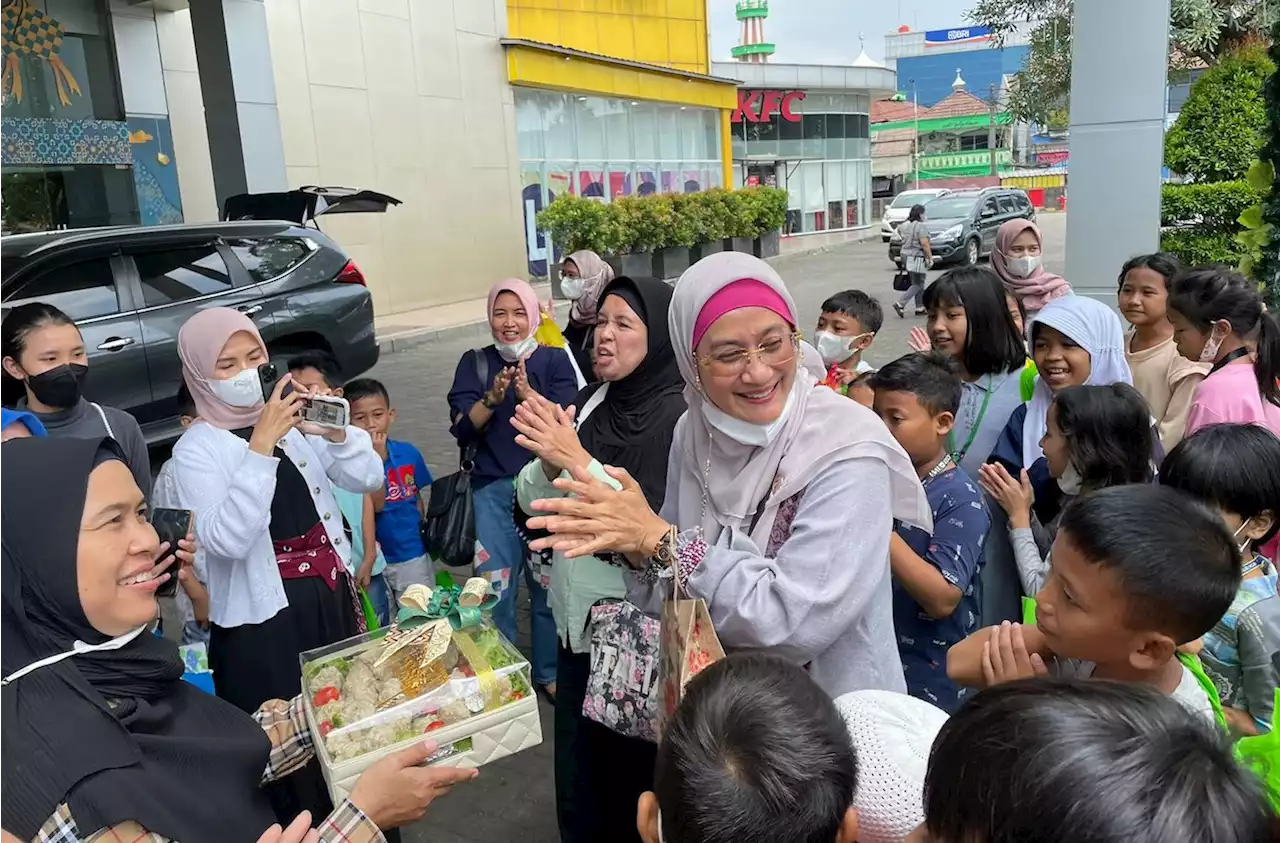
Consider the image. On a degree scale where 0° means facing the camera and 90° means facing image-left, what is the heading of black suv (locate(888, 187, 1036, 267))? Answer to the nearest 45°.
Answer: approximately 45°

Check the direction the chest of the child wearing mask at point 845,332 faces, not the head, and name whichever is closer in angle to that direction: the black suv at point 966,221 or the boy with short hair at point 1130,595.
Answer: the boy with short hair

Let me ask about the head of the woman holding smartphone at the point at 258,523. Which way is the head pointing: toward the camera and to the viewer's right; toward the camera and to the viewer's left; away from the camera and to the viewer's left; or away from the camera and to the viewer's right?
toward the camera and to the viewer's right

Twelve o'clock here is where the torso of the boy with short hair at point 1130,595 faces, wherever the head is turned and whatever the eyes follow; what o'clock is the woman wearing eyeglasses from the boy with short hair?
The woman wearing eyeglasses is roughly at 12 o'clock from the boy with short hair.

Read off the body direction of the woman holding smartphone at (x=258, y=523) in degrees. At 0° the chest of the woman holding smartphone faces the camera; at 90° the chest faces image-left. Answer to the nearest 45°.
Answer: approximately 315°

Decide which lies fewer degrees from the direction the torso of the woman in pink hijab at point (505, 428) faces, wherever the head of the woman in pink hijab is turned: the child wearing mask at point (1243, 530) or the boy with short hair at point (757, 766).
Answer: the boy with short hair

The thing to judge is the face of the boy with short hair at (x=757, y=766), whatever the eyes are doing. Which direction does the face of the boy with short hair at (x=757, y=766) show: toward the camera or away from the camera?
away from the camera

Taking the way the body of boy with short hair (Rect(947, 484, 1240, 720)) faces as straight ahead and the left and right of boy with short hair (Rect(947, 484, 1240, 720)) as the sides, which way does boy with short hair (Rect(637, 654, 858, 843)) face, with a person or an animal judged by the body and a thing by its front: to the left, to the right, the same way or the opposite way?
to the right

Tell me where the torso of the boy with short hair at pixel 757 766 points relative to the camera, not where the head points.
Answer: away from the camera

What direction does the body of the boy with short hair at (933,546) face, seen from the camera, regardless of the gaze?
to the viewer's left

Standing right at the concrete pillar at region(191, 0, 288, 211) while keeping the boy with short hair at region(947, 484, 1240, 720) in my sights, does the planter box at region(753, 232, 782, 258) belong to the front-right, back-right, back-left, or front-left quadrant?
back-left

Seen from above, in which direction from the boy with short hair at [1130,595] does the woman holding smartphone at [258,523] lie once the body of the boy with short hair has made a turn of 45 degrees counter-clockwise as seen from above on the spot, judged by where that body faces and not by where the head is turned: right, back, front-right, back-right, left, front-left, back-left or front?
front-right
